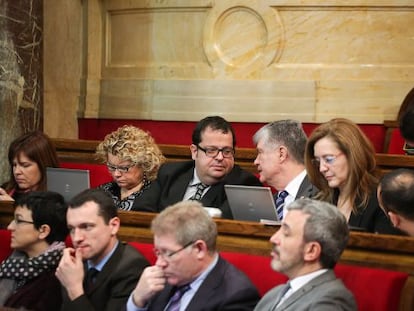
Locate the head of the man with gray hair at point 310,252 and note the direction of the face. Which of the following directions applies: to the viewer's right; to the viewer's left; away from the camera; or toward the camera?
to the viewer's left

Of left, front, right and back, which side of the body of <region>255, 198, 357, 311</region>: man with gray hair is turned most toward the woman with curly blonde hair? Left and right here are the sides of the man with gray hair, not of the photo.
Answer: right

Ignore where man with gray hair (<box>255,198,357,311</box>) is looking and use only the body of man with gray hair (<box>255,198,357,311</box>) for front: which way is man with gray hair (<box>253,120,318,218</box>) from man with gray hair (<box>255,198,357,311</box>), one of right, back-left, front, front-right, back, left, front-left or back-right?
back-right

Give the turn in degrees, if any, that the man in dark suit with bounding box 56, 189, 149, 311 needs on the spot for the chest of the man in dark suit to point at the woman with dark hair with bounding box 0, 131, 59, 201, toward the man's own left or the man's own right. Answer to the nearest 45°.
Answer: approximately 135° to the man's own right

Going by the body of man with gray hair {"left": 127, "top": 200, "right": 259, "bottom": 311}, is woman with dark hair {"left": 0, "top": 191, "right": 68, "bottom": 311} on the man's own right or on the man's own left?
on the man's own right

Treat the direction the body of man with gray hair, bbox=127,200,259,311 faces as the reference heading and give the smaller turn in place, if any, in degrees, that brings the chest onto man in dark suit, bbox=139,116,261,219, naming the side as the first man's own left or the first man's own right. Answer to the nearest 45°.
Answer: approximately 135° to the first man's own right
